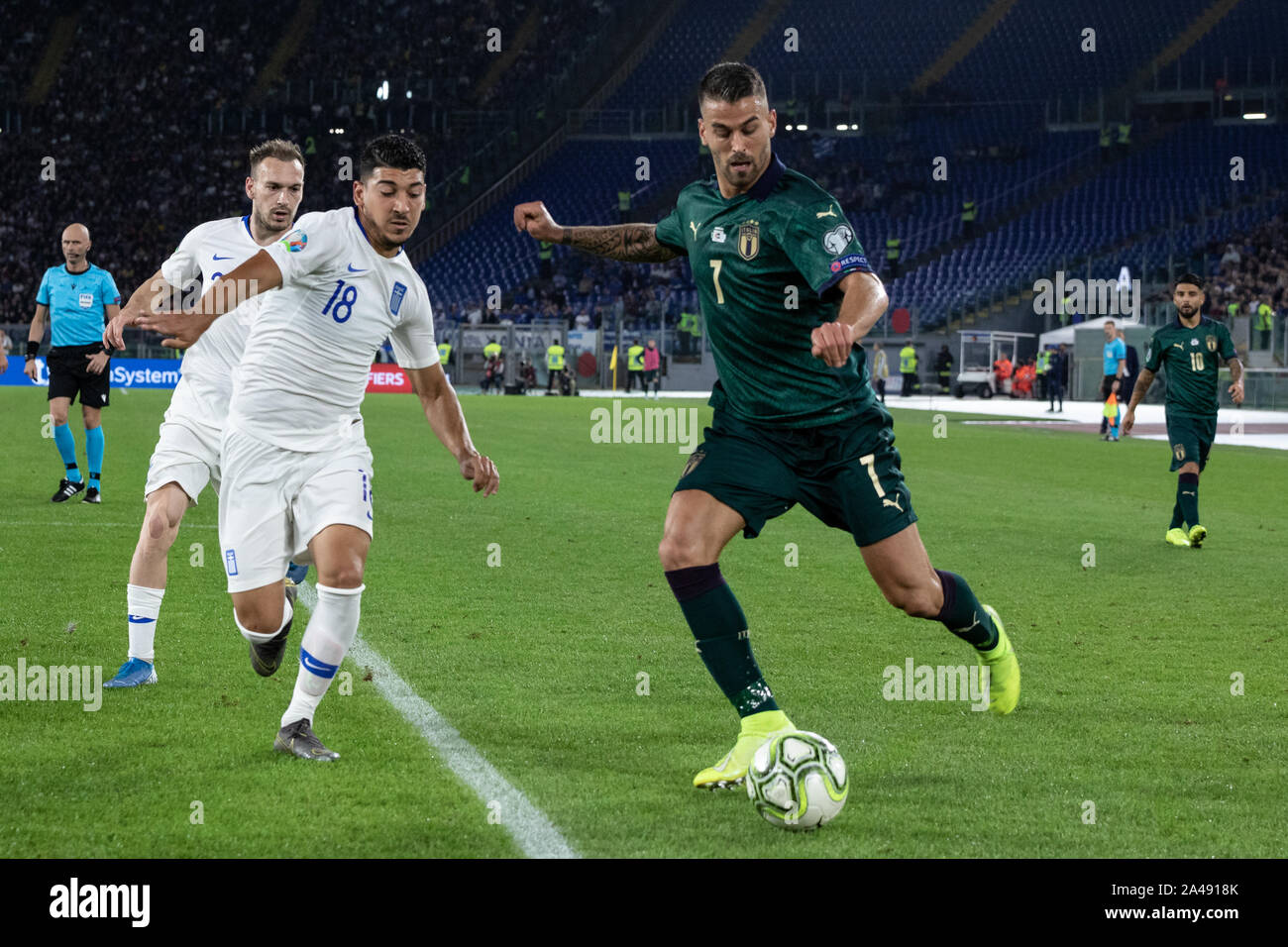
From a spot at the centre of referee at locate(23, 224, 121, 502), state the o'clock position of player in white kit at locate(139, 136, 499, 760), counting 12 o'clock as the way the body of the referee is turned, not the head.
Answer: The player in white kit is roughly at 12 o'clock from the referee.

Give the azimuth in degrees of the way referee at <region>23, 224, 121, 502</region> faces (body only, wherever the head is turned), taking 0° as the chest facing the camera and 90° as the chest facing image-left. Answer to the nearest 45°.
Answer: approximately 0°

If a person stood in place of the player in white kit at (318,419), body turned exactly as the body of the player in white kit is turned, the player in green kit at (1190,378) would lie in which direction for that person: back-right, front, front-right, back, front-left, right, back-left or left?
left

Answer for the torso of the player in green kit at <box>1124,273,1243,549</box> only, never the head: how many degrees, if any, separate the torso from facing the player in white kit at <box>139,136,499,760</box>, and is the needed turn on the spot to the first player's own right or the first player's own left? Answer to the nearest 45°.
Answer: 0° — they already face them

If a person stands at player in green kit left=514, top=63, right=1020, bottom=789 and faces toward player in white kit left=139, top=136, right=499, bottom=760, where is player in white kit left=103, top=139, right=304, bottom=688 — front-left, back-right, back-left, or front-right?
front-right

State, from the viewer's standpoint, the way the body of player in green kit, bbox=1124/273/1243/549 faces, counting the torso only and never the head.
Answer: toward the camera

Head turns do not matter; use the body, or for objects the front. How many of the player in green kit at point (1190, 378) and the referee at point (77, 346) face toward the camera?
2

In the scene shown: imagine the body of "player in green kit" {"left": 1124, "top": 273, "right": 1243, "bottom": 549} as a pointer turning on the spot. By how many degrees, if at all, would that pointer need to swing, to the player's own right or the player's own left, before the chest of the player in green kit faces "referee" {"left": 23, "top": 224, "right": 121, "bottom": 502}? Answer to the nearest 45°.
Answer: approximately 90° to the player's own right

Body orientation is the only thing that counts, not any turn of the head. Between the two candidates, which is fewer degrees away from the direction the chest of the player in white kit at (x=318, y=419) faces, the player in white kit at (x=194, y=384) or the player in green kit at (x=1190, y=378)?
the player in green kit

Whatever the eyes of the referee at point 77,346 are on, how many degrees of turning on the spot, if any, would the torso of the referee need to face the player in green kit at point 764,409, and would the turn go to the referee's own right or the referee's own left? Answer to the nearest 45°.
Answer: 0° — they already face them

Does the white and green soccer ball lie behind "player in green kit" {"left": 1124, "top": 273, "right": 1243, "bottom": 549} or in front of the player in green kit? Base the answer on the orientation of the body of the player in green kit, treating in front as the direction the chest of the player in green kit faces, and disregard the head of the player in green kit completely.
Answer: in front

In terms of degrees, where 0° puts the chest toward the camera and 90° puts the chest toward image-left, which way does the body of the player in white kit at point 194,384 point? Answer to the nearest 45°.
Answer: approximately 315°

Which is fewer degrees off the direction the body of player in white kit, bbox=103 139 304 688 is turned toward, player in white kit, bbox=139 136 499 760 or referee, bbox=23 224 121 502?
the player in white kit

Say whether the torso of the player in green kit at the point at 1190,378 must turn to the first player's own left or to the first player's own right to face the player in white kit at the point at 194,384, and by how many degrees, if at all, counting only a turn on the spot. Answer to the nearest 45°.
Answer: approximately 45° to the first player's own right
